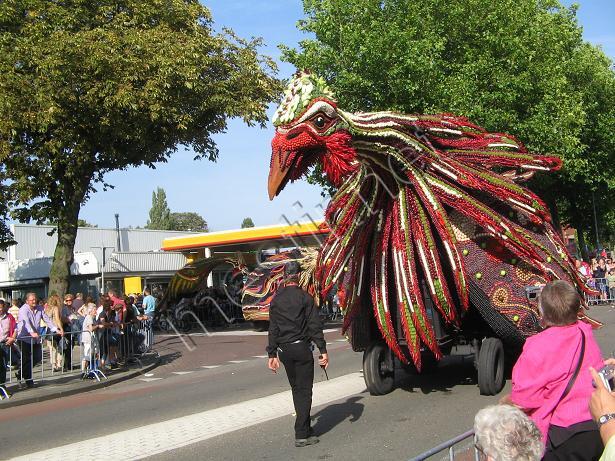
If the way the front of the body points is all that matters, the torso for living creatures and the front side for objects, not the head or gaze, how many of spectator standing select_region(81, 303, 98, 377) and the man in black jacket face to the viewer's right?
1

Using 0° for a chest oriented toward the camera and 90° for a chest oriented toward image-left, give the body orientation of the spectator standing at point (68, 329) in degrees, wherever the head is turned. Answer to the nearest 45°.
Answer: approximately 315°

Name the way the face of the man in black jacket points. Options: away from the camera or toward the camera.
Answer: away from the camera

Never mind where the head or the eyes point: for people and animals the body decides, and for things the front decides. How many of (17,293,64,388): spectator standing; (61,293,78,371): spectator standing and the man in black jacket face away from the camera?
1

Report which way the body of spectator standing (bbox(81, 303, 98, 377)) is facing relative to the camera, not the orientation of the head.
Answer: to the viewer's right

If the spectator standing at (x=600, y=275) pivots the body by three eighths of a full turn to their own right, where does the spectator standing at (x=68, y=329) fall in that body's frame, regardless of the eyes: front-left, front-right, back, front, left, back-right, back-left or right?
back-left

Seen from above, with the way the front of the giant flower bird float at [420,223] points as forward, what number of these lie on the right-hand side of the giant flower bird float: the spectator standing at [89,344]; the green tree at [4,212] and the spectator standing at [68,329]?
3

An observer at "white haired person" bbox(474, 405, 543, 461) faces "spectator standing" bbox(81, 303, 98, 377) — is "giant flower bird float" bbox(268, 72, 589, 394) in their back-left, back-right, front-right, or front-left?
front-right

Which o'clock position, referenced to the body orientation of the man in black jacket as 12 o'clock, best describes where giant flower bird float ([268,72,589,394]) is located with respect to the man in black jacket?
The giant flower bird float is roughly at 2 o'clock from the man in black jacket.

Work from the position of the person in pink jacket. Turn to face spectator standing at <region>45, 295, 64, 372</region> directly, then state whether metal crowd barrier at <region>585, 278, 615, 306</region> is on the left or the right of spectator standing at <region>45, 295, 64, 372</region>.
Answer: right

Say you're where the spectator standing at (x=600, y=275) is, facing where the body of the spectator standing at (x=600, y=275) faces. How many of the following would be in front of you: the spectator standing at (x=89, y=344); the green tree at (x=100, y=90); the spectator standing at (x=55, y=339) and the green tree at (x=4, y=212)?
4

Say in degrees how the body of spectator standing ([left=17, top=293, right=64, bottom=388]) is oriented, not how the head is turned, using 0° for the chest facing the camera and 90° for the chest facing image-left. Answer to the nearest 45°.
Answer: approximately 315°

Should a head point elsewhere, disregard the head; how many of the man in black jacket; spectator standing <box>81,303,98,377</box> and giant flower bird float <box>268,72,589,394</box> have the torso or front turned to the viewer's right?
1

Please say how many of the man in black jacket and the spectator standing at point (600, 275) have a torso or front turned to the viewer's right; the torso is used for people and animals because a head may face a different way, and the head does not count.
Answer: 0
